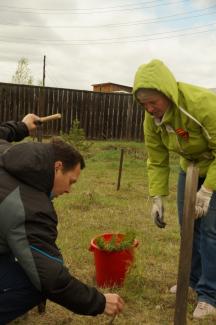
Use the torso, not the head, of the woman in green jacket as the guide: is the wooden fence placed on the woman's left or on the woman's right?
on the woman's right

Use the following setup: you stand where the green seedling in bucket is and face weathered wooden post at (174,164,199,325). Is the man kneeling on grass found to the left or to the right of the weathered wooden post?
right

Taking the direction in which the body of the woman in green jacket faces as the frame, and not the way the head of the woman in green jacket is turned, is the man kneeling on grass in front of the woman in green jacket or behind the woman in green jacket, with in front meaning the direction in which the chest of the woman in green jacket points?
in front

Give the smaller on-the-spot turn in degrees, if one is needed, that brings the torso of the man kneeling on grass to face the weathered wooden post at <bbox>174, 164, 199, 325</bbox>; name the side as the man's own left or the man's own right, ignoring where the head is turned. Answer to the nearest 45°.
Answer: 0° — they already face it

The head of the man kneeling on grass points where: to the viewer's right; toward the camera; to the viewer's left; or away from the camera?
to the viewer's right

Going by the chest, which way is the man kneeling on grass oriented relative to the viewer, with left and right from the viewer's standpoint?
facing to the right of the viewer

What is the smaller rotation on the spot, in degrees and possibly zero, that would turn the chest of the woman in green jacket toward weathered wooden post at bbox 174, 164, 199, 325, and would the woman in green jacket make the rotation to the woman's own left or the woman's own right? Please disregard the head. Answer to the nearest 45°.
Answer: approximately 45° to the woman's own left

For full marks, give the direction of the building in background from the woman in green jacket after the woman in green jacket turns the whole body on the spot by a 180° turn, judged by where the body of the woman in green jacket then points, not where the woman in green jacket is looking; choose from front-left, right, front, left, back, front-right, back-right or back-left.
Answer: front-left

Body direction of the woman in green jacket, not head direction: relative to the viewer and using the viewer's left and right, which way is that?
facing the viewer and to the left of the viewer

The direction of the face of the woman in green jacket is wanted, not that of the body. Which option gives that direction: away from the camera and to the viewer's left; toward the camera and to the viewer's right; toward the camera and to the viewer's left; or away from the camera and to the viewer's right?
toward the camera and to the viewer's left
